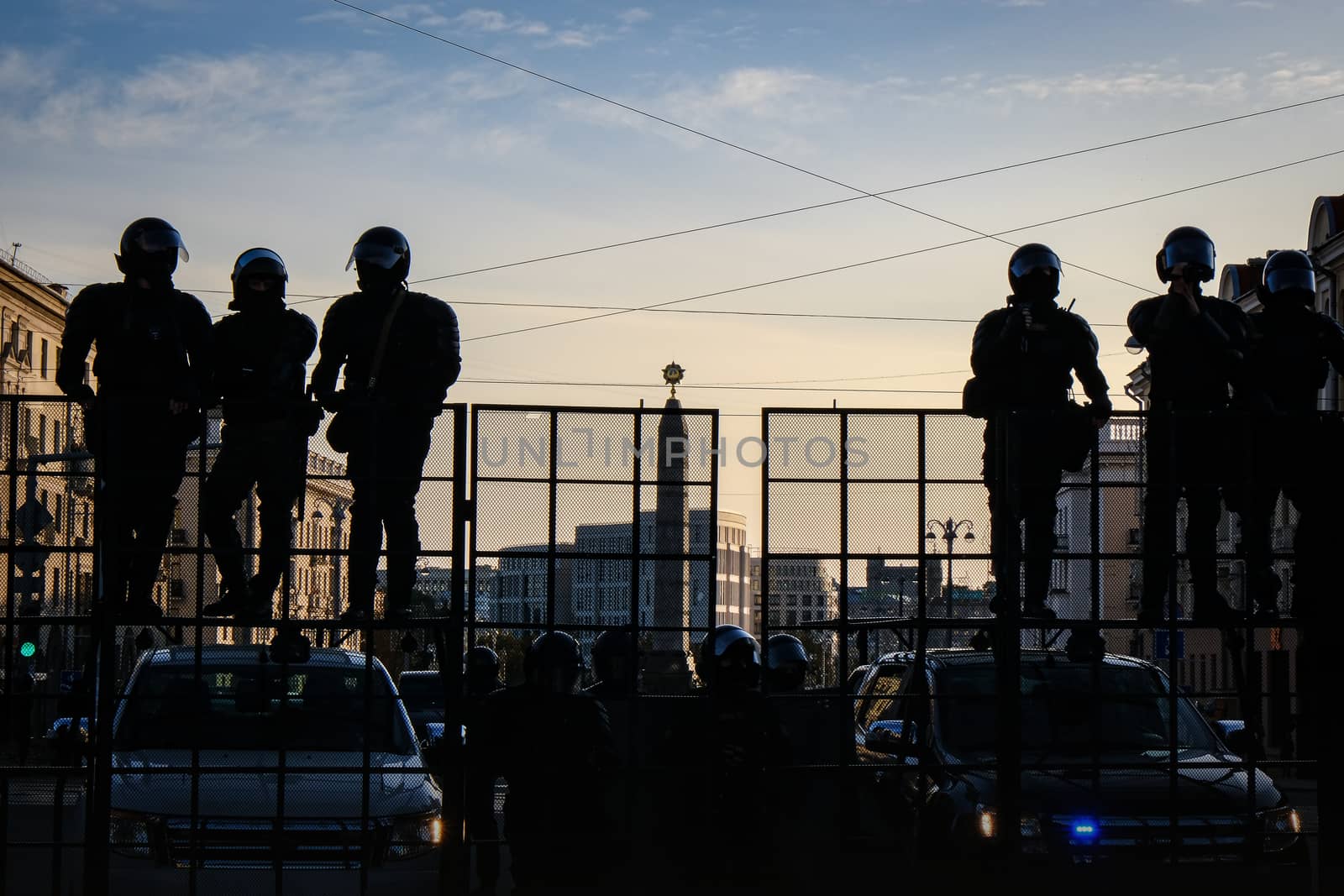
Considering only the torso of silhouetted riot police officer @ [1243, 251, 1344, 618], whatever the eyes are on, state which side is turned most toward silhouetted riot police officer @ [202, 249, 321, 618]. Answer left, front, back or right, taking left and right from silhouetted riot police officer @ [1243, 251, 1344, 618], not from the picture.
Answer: right

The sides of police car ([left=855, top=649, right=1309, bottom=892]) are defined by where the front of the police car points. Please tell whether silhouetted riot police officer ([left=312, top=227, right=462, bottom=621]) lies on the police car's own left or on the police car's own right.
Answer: on the police car's own right

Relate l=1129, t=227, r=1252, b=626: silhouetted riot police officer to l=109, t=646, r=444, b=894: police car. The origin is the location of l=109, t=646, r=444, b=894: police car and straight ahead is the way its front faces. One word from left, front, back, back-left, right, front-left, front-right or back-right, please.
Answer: left

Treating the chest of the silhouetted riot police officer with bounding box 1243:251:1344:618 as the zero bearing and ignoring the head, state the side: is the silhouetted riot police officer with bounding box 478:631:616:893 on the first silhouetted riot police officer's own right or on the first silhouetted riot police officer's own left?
on the first silhouetted riot police officer's own right

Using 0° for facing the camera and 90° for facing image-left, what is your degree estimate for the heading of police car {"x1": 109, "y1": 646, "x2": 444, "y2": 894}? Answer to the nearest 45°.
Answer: approximately 0°

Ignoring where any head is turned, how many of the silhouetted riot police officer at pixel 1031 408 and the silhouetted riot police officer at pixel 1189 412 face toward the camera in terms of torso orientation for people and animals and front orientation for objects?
2
